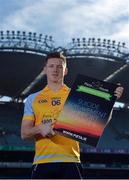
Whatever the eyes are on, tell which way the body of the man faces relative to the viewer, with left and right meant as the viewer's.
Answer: facing the viewer
